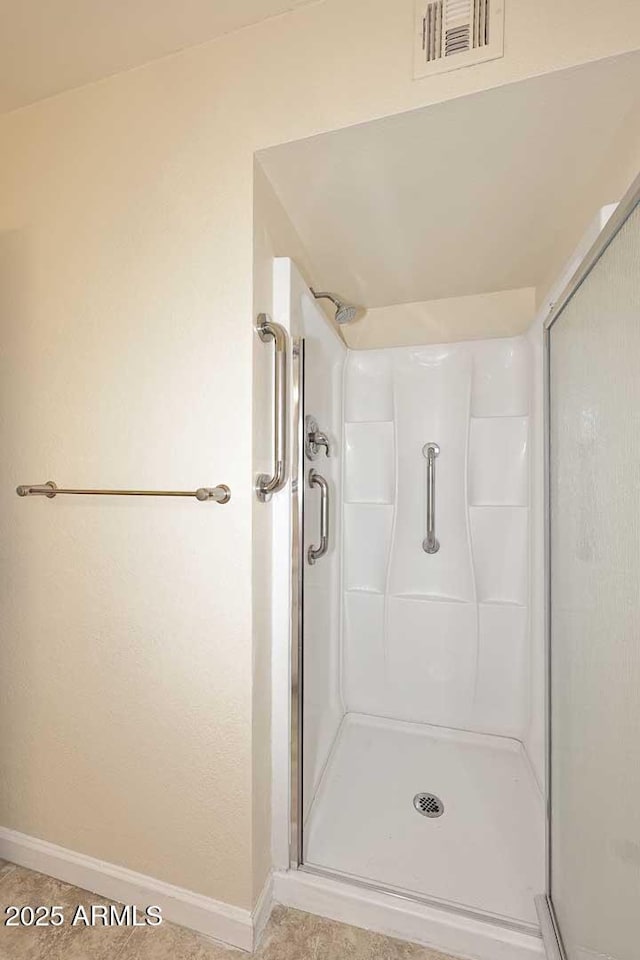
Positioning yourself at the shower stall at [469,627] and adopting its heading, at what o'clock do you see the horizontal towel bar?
The horizontal towel bar is roughly at 2 o'clock from the shower stall.

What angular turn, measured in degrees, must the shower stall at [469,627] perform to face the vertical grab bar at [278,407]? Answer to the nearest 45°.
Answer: approximately 45° to its right

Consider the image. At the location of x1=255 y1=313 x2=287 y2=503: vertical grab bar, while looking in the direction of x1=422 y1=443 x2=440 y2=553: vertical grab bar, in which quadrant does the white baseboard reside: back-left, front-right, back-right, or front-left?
back-left

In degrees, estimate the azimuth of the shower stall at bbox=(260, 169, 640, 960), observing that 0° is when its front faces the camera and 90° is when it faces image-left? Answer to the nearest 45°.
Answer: approximately 0°

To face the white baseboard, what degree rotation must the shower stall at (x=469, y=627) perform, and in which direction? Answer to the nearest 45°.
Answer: approximately 45° to its right
